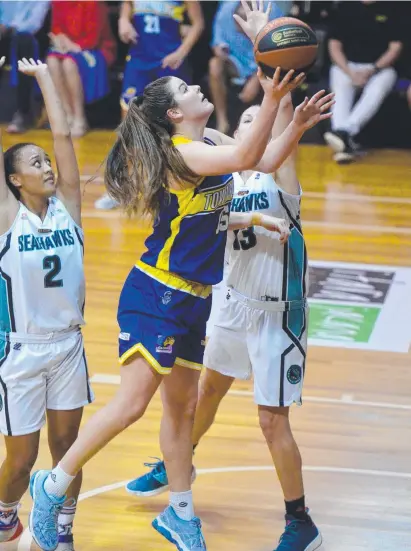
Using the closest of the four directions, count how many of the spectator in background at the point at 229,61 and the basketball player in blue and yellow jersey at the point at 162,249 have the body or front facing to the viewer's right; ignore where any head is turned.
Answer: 1

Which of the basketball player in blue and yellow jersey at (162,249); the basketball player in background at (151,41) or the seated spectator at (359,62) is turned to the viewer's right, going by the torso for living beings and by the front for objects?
the basketball player in blue and yellow jersey

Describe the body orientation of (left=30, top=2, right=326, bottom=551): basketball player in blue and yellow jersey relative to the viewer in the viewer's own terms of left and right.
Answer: facing to the right of the viewer

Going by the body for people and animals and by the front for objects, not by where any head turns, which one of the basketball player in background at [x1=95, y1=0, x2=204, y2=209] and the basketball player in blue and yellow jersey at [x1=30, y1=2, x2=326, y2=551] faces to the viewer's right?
the basketball player in blue and yellow jersey

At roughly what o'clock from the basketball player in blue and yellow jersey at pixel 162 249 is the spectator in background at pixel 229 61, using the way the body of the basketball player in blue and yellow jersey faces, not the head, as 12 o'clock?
The spectator in background is roughly at 9 o'clock from the basketball player in blue and yellow jersey.

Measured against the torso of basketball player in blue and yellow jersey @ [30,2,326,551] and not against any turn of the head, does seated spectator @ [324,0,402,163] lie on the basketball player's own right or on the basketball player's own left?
on the basketball player's own left

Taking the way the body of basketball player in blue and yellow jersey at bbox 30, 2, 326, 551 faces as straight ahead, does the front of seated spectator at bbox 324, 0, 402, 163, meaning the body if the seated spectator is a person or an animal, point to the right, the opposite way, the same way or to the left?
to the right

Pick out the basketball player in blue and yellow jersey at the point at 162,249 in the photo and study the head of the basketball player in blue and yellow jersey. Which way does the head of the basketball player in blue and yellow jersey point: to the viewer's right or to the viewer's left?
to the viewer's right
